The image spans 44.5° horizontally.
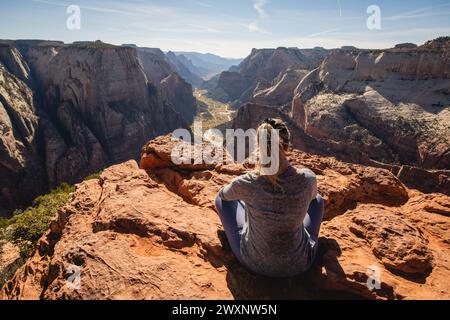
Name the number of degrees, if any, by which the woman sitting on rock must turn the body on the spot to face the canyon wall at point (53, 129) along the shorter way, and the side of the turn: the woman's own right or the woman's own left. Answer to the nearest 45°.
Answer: approximately 45° to the woman's own left

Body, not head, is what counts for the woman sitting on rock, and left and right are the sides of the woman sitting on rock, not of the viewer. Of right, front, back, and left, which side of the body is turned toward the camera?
back

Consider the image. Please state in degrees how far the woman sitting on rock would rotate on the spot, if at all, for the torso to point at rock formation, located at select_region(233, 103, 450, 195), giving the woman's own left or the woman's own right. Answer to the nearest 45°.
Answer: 0° — they already face it
